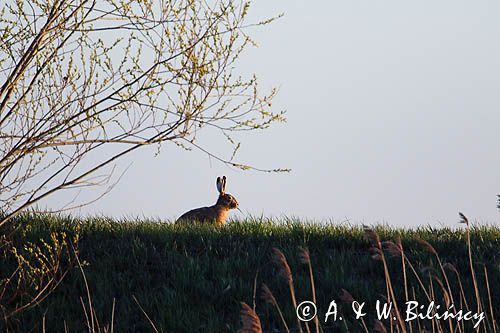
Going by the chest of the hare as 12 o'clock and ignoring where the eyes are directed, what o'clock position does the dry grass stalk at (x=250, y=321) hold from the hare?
The dry grass stalk is roughly at 3 o'clock from the hare.

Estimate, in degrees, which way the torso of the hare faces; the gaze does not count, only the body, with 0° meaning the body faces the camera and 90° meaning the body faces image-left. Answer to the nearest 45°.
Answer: approximately 270°
